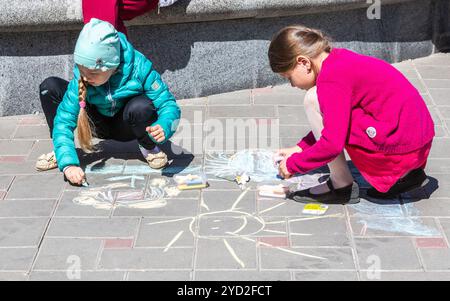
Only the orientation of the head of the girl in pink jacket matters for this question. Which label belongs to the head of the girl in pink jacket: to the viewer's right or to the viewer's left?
to the viewer's left

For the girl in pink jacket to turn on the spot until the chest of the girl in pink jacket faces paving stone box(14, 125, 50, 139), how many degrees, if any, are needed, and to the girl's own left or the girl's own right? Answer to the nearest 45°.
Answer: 0° — they already face it

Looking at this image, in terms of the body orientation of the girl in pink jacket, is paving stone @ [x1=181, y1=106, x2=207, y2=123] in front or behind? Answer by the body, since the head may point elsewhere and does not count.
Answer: in front

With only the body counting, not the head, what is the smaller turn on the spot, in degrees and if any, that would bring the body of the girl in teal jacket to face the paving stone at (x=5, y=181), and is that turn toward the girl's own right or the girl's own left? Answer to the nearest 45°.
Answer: approximately 90° to the girl's own right

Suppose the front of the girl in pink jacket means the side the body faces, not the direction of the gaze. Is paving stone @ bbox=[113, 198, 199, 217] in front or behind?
in front

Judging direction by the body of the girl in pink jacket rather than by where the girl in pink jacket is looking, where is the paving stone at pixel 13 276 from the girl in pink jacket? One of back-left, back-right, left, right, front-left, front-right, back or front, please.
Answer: front-left

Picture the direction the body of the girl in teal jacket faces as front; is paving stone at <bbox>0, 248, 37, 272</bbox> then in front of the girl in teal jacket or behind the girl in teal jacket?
in front

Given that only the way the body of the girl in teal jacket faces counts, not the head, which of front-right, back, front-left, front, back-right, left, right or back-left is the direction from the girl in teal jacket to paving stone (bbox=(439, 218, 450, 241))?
front-left

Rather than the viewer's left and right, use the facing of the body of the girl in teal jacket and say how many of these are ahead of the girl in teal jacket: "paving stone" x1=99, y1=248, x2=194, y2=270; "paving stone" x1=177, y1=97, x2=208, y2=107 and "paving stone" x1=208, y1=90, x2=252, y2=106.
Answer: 1

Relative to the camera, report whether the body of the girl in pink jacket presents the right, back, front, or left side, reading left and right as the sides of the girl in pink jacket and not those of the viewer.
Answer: left

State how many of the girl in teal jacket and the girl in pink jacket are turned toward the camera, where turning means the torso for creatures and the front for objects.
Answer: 1

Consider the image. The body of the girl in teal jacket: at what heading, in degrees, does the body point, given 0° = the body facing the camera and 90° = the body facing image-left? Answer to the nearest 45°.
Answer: approximately 0°

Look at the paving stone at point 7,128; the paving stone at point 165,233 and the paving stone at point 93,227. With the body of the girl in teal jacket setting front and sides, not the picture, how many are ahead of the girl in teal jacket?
2
